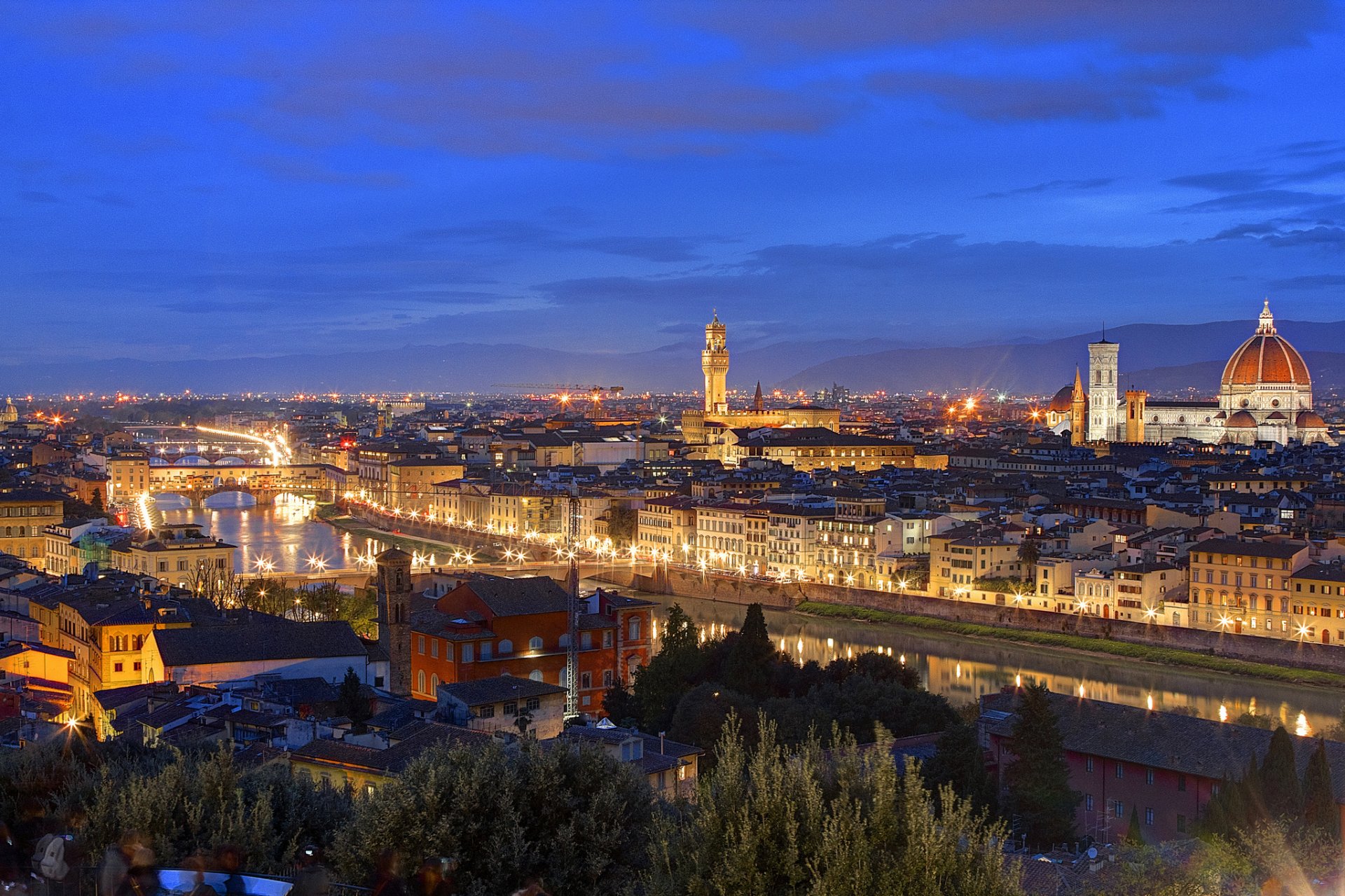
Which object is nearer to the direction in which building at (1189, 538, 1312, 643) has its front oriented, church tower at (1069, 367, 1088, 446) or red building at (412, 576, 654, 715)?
the red building

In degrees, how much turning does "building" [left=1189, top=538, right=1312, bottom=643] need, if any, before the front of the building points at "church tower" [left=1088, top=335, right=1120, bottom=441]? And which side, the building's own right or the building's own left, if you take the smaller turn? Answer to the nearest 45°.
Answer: approximately 180°

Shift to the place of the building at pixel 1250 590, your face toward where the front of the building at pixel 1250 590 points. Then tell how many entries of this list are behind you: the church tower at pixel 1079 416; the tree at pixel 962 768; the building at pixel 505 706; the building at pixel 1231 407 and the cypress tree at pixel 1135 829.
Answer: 2

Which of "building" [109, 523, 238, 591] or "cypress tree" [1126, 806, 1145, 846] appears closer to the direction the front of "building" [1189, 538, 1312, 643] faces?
the cypress tree

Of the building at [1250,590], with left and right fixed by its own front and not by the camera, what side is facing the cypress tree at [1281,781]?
front

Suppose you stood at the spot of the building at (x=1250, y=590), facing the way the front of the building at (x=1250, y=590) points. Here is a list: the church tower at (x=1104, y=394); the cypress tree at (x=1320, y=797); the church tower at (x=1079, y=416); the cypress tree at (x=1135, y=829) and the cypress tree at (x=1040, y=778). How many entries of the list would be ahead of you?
3

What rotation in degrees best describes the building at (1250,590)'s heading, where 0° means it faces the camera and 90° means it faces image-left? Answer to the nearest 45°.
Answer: approximately 0°

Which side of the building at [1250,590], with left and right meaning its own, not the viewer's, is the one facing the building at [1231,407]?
back

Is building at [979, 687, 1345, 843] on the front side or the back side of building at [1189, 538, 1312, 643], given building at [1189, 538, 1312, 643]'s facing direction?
on the front side

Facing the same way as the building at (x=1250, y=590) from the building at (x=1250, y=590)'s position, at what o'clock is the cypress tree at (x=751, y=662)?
The cypress tree is roughly at 1 o'clock from the building.

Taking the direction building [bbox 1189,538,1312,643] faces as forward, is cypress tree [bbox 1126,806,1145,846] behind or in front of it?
in front

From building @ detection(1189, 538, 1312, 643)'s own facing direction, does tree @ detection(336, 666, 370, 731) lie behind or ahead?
ahead

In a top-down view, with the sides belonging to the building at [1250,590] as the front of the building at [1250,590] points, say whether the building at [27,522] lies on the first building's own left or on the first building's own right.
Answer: on the first building's own right

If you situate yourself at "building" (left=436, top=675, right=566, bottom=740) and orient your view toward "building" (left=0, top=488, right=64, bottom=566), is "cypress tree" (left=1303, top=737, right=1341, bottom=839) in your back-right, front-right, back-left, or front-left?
back-right

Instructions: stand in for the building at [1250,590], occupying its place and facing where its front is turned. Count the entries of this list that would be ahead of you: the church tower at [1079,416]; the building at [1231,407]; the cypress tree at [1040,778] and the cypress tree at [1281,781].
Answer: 2

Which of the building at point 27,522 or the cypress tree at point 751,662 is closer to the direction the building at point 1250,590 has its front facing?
the cypress tree

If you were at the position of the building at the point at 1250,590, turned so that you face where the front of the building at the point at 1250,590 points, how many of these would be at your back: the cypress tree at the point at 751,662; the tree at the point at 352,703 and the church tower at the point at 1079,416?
1
